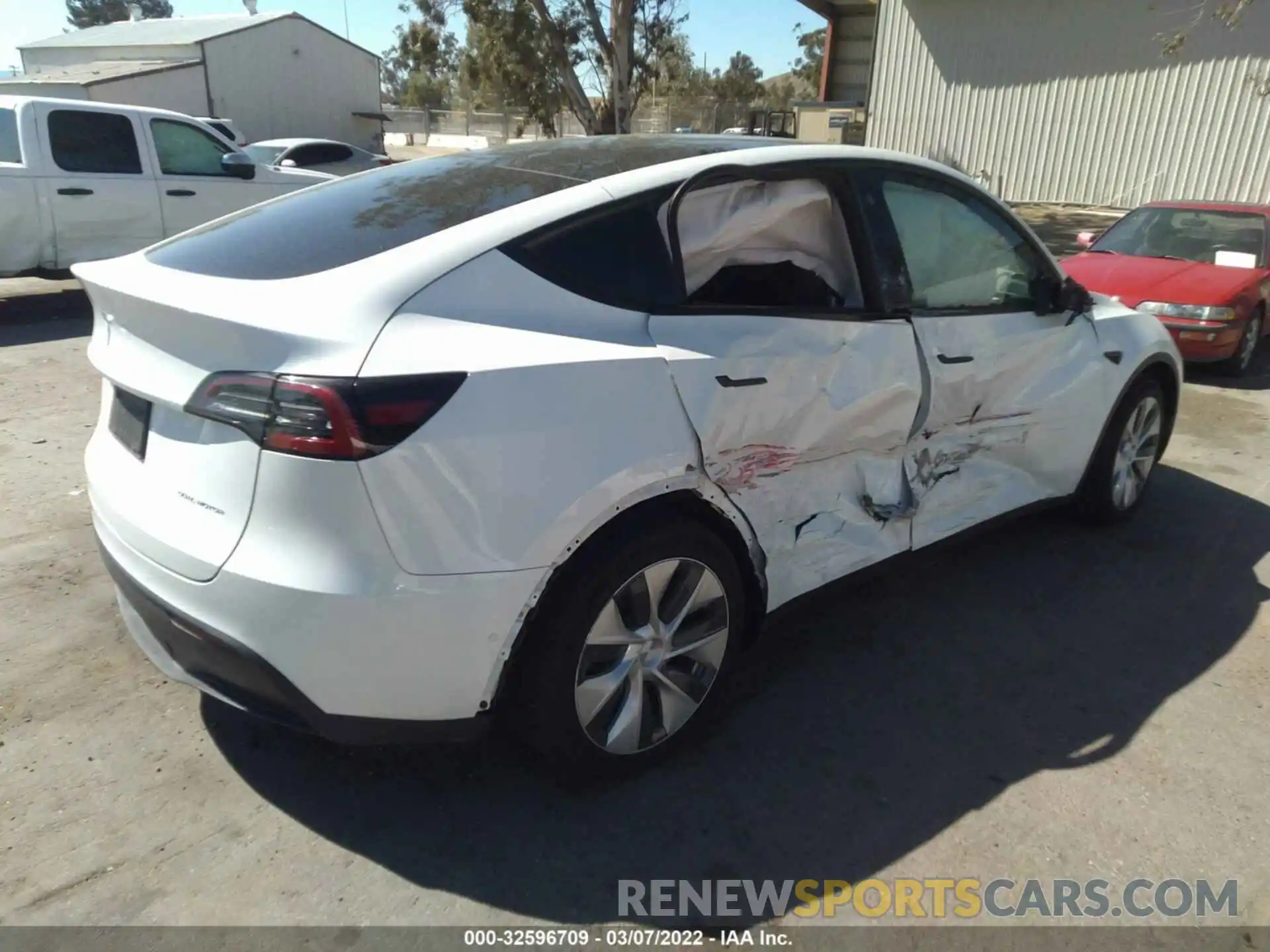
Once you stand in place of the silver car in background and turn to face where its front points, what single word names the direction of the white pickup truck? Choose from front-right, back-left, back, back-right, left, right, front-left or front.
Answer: front-left

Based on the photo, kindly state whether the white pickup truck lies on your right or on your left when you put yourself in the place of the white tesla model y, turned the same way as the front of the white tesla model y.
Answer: on your left

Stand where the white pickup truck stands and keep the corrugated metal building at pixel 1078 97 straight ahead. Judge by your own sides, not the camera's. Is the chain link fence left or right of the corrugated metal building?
left

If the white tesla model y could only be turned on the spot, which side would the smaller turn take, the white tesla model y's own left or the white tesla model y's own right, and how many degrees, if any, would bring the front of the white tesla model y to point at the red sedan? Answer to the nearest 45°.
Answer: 0° — it already faces it

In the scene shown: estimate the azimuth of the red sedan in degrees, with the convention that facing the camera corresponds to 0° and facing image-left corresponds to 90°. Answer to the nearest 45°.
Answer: approximately 45°

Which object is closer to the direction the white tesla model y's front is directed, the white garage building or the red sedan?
the red sedan

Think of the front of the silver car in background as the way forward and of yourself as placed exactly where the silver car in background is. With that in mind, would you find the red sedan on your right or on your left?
on your left

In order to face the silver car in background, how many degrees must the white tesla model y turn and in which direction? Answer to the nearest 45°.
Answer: approximately 45° to its left

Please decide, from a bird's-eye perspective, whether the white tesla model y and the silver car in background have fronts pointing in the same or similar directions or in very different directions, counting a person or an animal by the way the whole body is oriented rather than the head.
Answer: very different directions
